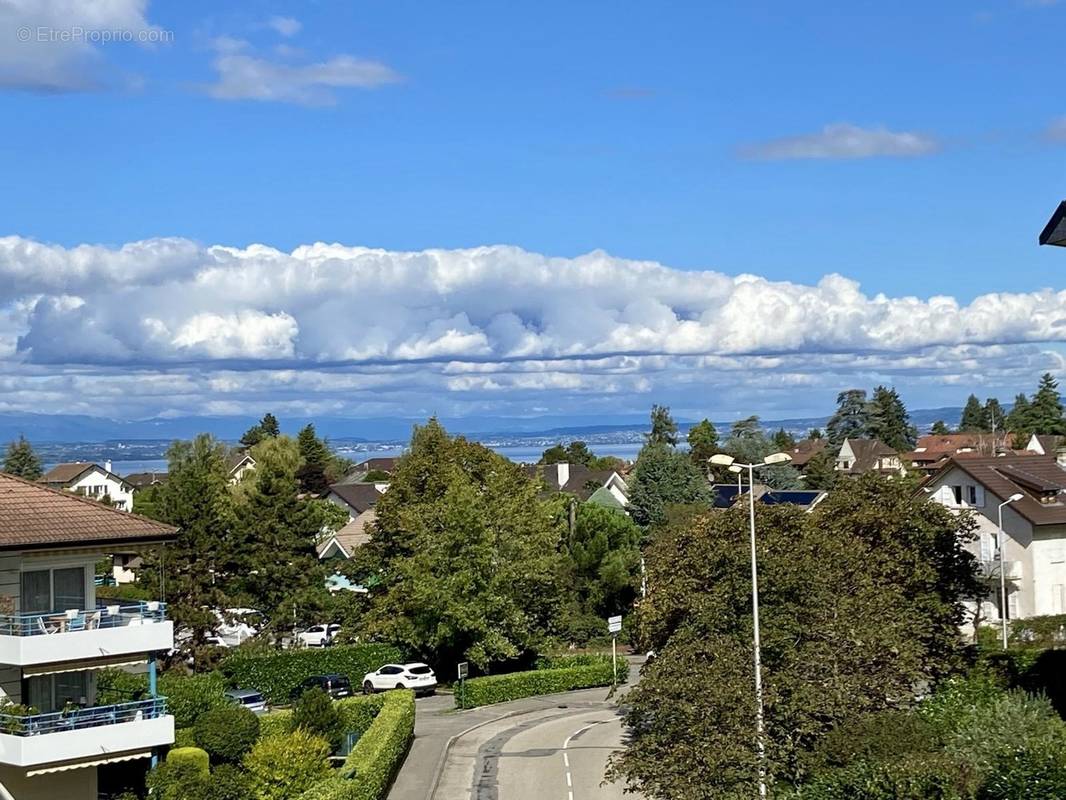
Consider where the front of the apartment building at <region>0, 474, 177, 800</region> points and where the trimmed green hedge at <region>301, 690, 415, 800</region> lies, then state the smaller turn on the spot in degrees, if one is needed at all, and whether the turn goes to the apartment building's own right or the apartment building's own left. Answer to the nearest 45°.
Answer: approximately 90° to the apartment building's own left

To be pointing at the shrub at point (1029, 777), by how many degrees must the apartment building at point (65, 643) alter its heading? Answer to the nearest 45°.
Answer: approximately 45° to its left

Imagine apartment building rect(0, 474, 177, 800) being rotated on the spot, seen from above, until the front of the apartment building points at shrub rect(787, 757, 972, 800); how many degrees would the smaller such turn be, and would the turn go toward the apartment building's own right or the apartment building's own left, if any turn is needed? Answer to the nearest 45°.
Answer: approximately 45° to the apartment building's own left

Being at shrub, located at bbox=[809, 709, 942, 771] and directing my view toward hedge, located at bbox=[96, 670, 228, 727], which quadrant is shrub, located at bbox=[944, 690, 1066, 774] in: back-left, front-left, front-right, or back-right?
back-right

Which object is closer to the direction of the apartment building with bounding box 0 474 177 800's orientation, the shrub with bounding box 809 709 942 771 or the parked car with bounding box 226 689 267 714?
the shrub
